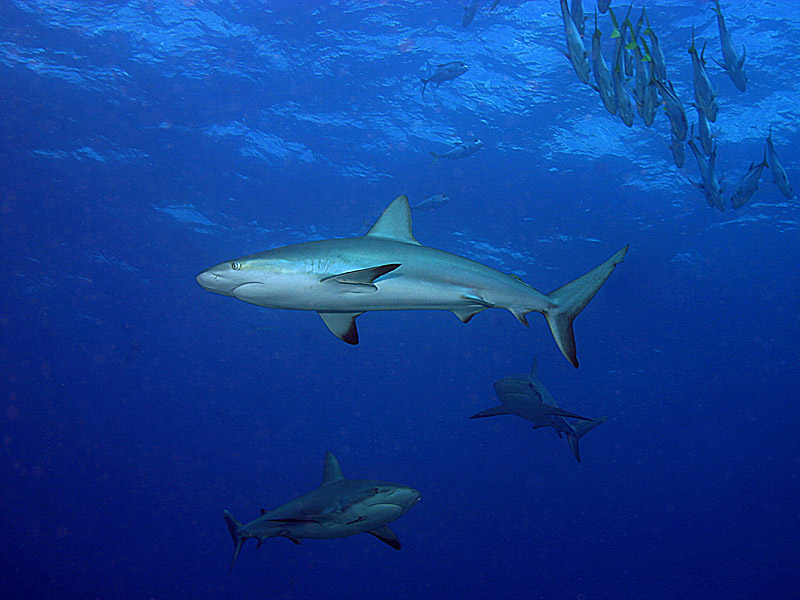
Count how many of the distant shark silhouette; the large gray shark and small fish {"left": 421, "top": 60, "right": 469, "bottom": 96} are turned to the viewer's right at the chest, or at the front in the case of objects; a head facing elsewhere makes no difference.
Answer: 1

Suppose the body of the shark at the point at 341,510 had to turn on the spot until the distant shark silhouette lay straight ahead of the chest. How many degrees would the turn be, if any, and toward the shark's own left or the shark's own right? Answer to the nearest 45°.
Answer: approximately 90° to the shark's own left

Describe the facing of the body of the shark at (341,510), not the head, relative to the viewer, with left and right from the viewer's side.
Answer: facing the viewer and to the right of the viewer

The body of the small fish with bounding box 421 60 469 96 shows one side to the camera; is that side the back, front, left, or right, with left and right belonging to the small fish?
right

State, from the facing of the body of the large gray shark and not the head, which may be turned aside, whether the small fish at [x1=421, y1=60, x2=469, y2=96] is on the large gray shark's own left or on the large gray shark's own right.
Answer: on the large gray shark's own right

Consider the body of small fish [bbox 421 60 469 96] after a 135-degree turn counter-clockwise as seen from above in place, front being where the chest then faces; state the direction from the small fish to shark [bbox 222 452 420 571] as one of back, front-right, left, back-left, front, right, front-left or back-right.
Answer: back-left

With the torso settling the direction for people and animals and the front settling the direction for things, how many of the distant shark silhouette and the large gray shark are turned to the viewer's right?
0

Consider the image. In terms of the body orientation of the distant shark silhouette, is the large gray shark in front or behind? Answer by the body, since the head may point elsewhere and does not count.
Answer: in front

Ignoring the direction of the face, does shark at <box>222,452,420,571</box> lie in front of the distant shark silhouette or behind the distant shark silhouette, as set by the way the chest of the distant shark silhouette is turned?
in front

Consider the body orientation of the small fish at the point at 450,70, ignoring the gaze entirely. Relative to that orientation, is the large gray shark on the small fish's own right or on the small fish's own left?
on the small fish's own right

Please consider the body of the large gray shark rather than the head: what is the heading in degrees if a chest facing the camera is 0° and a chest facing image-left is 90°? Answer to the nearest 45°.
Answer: approximately 90°

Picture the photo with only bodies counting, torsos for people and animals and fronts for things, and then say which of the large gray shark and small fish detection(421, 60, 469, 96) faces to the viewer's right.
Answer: the small fish
